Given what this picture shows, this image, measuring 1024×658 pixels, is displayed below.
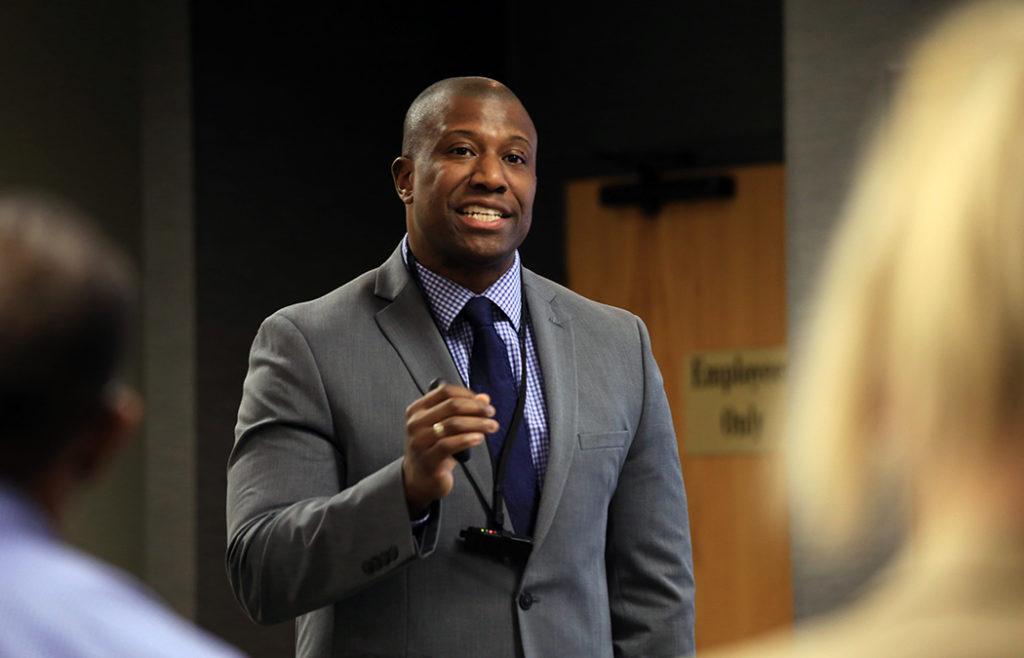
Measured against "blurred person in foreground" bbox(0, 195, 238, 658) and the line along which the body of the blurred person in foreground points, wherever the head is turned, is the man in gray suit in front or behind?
in front

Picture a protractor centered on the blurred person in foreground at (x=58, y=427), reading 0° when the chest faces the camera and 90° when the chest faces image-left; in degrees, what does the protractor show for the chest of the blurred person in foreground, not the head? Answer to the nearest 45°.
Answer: approximately 180°

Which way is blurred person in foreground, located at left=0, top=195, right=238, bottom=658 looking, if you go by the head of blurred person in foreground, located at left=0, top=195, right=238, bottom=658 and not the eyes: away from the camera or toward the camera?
away from the camera

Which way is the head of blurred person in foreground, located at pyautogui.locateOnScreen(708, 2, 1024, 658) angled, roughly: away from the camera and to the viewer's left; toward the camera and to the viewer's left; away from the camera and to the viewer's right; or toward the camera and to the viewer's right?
away from the camera and to the viewer's left

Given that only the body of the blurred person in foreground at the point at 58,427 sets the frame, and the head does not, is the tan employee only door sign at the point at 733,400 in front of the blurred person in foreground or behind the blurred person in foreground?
in front

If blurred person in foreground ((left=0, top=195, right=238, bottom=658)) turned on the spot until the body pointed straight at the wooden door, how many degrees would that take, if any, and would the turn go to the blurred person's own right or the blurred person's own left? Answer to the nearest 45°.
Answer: approximately 45° to the blurred person's own right
